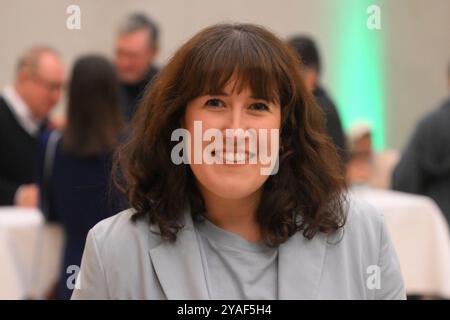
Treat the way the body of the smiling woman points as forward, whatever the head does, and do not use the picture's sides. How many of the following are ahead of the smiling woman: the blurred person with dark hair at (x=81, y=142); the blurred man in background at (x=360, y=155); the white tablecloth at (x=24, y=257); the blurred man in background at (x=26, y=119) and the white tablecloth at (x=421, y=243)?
0

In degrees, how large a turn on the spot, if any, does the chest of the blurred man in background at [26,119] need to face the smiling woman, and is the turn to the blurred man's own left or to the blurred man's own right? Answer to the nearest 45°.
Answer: approximately 45° to the blurred man's own right

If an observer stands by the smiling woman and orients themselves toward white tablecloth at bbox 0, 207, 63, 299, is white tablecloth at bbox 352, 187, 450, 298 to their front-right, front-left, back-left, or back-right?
front-right

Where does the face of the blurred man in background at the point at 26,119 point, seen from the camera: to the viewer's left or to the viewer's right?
to the viewer's right

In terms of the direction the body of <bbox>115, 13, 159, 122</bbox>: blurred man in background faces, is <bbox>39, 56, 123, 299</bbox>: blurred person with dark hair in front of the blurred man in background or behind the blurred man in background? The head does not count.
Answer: in front

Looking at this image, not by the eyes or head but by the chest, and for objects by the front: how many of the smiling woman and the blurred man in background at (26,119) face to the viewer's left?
0

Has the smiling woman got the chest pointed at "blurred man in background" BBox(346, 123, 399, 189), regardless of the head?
no

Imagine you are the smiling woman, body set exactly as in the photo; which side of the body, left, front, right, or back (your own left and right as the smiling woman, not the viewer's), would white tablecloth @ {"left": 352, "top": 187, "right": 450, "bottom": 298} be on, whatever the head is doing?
back

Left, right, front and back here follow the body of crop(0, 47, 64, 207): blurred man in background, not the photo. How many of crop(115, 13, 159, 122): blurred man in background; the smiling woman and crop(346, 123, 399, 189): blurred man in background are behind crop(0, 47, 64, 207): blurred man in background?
0

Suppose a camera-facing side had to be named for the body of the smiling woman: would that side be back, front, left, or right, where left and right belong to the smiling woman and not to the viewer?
front

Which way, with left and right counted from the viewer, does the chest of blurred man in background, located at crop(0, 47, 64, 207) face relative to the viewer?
facing the viewer and to the right of the viewer

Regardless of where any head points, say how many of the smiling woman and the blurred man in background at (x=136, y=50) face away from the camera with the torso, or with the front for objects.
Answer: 0

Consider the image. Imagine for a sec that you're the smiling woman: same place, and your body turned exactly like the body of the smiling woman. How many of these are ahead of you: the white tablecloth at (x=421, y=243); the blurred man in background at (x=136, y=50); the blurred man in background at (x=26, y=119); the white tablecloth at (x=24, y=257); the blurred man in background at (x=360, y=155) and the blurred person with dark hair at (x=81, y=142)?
0

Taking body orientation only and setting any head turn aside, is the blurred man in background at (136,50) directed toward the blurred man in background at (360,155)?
no

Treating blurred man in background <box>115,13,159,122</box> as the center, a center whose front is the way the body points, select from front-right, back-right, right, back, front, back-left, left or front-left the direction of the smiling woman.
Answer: front-left
